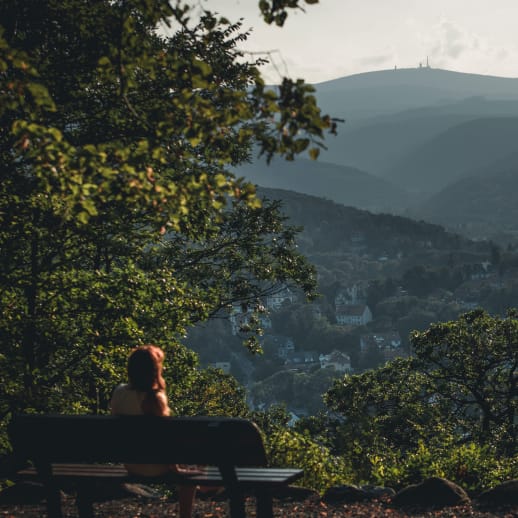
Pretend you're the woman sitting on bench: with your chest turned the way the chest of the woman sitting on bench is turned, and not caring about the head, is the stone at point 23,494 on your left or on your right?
on your left

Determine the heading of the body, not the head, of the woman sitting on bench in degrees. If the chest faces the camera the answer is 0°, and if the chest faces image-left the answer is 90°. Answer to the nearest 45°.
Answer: approximately 225°

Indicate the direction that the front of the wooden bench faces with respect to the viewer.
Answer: facing away from the viewer and to the right of the viewer
